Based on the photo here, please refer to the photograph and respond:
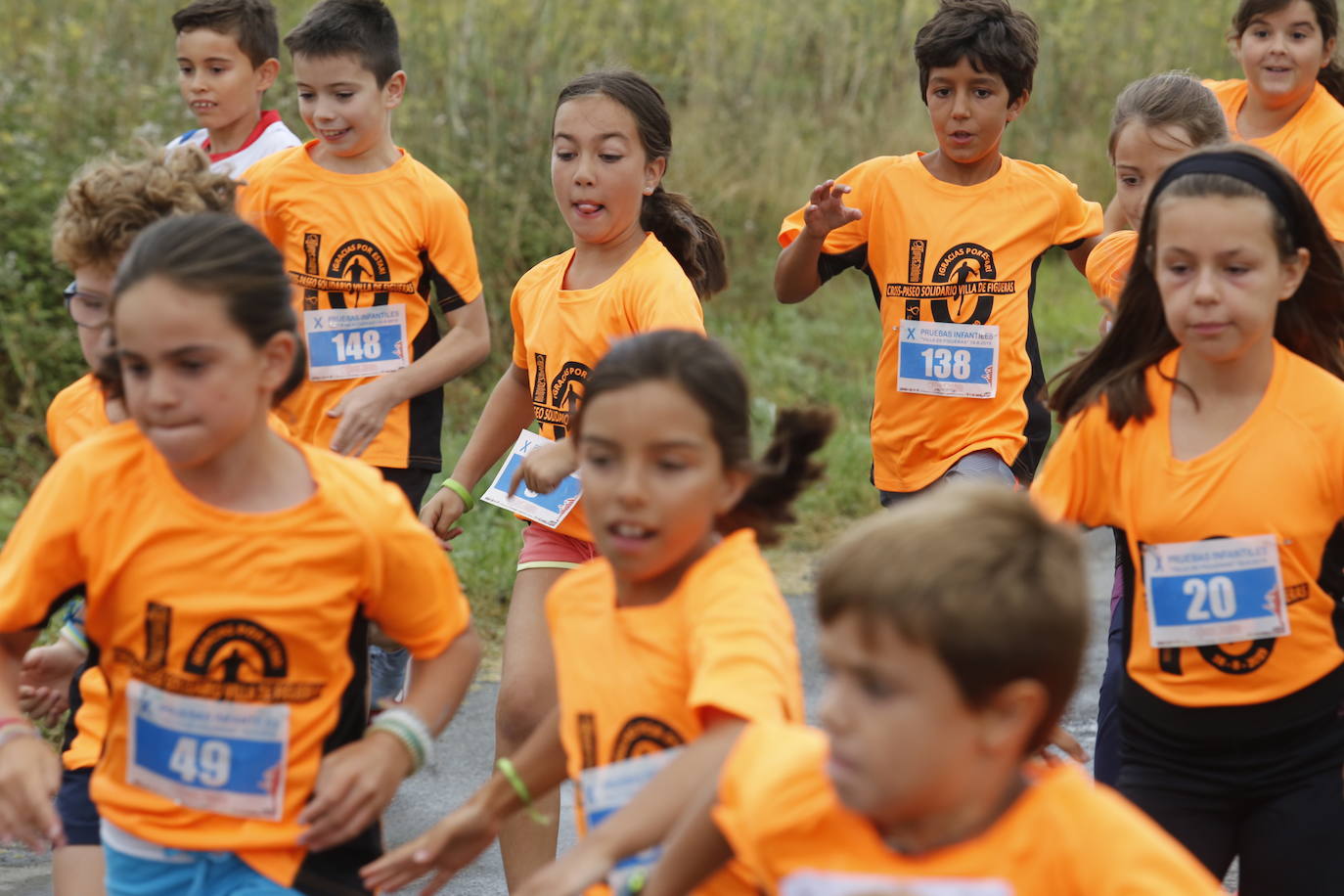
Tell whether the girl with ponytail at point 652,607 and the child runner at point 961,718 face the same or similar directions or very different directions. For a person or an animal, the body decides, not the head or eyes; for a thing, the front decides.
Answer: same or similar directions

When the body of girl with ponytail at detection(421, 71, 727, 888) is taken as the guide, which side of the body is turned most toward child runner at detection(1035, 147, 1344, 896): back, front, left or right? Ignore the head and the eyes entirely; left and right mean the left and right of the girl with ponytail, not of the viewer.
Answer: left

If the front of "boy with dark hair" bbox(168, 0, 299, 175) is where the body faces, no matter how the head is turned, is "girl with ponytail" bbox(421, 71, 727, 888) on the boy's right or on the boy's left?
on the boy's left

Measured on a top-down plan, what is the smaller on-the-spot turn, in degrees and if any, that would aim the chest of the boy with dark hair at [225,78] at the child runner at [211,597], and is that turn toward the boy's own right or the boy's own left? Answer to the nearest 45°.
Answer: approximately 45° to the boy's own left

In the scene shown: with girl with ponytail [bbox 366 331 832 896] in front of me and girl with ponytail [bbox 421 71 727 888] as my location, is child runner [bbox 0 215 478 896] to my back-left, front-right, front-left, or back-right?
front-right

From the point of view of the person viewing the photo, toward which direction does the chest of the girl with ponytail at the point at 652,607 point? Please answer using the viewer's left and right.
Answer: facing the viewer and to the left of the viewer

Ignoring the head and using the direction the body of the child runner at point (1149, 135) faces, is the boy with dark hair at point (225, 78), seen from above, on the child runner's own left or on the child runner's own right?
on the child runner's own right

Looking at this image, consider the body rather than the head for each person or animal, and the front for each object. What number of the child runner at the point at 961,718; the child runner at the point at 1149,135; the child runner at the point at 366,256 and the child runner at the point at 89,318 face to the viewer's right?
0

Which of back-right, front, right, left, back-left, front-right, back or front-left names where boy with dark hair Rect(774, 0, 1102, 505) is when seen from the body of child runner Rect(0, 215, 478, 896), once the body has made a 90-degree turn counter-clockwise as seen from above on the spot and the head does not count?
left

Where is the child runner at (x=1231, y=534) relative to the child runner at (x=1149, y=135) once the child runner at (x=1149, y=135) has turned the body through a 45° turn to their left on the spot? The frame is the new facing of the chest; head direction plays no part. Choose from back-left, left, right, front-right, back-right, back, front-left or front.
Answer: front

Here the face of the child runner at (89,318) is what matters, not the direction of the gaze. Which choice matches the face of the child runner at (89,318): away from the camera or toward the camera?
toward the camera

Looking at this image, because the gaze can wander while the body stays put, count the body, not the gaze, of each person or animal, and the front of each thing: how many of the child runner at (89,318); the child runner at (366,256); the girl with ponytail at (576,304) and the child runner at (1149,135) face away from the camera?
0

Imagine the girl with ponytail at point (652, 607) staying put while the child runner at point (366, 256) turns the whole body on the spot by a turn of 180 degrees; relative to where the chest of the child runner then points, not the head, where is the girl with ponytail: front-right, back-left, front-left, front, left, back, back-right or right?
back-right

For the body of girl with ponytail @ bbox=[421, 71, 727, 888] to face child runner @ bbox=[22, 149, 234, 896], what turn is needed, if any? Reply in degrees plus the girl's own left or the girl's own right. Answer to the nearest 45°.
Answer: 0° — they already face them

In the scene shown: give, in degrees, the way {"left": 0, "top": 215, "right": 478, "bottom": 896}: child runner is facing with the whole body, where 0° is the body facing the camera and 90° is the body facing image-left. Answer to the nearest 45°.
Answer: approximately 45°
